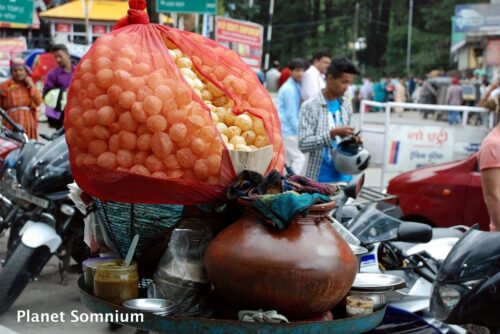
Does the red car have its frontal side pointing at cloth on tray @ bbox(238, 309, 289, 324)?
no

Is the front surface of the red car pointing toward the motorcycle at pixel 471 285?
no

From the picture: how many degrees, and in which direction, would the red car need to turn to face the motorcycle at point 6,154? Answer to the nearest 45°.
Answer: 0° — it already faces it

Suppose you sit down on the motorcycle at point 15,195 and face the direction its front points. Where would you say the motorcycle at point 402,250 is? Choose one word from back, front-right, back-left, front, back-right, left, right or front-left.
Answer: left

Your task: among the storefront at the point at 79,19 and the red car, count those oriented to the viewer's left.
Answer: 1

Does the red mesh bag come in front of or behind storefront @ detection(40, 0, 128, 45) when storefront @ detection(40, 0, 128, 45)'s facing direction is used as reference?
in front

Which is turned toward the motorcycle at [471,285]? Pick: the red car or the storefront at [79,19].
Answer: the storefront

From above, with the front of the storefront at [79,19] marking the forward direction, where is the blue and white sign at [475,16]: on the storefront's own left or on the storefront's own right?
on the storefront's own left

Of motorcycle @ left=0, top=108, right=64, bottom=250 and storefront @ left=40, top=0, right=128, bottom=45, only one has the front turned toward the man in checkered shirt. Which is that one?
the storefront

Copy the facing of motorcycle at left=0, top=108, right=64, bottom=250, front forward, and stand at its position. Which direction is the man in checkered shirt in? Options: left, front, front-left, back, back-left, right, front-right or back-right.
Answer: back-left

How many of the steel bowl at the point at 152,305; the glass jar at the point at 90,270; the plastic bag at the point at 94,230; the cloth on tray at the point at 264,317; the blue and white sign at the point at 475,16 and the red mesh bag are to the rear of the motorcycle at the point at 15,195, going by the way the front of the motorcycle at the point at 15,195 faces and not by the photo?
1

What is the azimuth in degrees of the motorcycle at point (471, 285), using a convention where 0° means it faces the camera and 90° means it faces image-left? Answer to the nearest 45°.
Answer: approximately 45°

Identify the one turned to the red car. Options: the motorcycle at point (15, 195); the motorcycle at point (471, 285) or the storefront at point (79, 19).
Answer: the storefront

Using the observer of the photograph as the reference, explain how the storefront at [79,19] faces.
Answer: facing the viewer

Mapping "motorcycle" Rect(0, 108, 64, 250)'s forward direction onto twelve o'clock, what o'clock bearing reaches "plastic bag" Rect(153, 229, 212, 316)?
The plastic bag is roughly at 10 o'clock from the motorcycle.

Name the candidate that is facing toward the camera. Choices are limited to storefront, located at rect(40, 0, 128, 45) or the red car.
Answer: the storefront

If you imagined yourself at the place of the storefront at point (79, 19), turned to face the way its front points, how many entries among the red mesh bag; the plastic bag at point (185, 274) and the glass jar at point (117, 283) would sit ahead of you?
3

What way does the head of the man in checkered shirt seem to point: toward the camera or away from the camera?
toward the camera

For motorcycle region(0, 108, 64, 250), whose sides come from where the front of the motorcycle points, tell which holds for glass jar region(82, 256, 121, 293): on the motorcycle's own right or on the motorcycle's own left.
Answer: on the motorcycle's own left

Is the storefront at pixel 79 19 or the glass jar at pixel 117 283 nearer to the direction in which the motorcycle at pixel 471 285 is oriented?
the glass jar

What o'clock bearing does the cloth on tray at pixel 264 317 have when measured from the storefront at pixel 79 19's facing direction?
The cloth on tray is roughly at 12 o'clock from the storefront.

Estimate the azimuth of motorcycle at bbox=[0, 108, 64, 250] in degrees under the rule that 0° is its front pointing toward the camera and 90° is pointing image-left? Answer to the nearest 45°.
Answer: approximately 45°

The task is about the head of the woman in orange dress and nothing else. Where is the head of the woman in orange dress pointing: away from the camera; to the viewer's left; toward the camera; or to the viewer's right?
toward the camera
